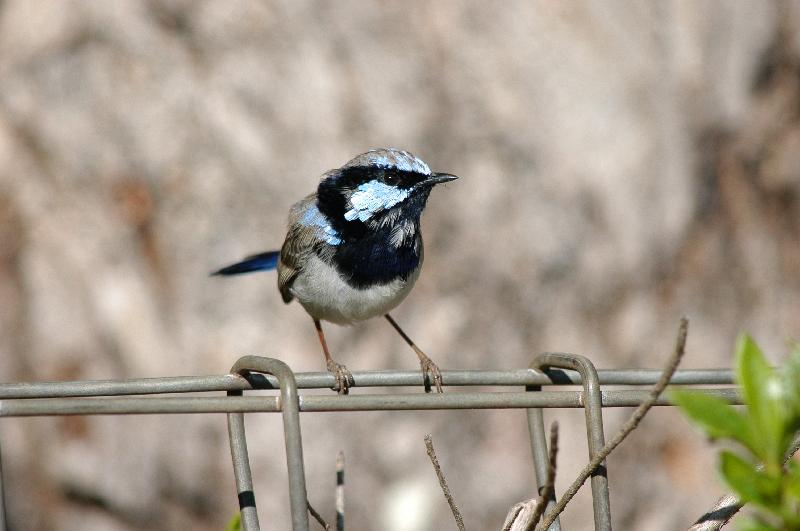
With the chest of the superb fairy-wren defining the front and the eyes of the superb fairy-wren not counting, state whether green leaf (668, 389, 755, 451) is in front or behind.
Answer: in front

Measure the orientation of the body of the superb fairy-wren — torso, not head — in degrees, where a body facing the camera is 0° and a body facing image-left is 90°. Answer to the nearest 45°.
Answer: approximately 315°

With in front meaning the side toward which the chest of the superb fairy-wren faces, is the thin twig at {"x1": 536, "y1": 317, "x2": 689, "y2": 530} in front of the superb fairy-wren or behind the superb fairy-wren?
in front
